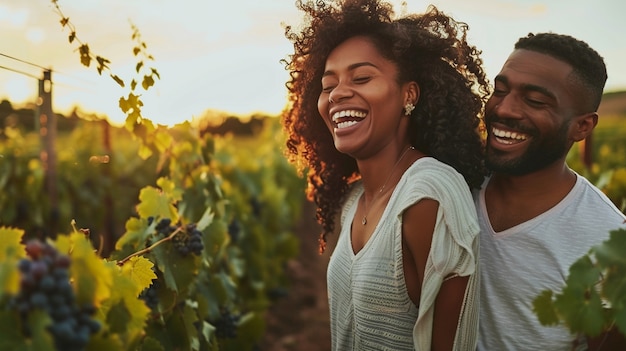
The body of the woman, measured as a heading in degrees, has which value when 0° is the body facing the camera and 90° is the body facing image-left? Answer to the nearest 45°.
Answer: approximately 45°

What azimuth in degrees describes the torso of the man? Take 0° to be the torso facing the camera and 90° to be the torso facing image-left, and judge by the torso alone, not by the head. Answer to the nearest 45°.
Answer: approximately 45°
